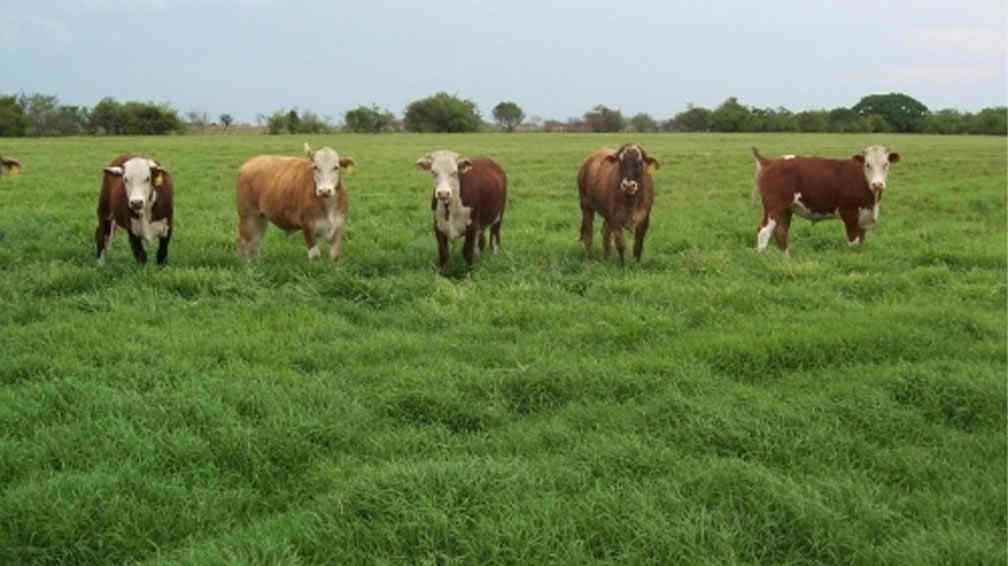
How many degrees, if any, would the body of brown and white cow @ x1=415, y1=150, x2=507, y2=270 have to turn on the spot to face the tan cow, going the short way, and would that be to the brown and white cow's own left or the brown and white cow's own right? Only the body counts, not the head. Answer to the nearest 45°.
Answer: approximately 45° to the brown and white cow's own right

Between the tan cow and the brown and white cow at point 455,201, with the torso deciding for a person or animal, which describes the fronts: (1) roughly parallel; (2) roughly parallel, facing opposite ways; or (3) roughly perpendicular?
roughly perpendicular

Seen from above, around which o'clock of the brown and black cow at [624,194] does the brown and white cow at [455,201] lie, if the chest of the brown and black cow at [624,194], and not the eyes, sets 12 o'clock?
the brown and white cow at [455,201] is roughly at 4 o'clock from the brown and black cow at [624,194].

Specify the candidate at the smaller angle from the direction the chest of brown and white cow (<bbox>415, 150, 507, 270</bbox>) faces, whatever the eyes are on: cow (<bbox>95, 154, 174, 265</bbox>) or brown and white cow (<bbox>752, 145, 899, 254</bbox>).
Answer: the cow

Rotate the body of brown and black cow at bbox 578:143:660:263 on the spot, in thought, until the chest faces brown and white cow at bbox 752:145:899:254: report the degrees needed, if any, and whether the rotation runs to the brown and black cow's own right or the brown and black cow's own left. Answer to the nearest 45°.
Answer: approximately 90° to the brown and black cow's own left

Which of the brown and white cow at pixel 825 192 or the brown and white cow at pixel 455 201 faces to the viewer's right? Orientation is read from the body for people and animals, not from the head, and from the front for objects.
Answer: the brown and white cow at pixel 825 192

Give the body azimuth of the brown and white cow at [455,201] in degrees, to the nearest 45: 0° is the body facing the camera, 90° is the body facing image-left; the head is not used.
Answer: approximately 45°

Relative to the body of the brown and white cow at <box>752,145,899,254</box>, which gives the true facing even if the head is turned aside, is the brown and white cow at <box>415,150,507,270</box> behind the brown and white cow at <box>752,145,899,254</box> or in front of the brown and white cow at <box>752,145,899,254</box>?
behind

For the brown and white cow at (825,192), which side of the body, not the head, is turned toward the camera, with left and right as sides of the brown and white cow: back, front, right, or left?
right

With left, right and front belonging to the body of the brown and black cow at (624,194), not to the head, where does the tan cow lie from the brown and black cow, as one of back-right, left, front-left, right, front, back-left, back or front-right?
back-right

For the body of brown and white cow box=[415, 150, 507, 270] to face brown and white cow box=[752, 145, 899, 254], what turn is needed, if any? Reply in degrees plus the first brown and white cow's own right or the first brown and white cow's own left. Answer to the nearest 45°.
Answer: approximately 135° to the first brown and white cow's own left
